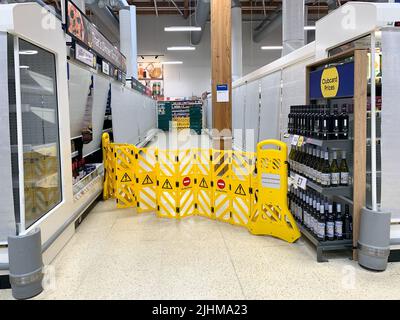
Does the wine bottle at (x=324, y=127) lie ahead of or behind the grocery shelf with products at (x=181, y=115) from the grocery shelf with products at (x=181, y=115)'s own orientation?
ahead

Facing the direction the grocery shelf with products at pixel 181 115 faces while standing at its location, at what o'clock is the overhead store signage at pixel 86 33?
The overhead store signage is roughly at 12 o'clock from the grocery shelf with products.

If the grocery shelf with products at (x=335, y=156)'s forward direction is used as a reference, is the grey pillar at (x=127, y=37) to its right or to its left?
on its right

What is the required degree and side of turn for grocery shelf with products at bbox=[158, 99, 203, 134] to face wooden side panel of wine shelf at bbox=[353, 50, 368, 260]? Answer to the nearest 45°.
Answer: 0° — it already faces it

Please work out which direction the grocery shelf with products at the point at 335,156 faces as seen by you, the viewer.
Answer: facing the viewer and to the left of the viewer

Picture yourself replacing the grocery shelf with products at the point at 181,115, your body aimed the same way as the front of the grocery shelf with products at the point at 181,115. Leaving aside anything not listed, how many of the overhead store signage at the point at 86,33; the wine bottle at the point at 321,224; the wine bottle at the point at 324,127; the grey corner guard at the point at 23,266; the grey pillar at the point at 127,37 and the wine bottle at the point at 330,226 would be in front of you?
6

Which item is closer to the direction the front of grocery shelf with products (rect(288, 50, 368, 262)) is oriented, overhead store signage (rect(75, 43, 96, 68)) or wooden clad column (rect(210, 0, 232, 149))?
the overhead store signage

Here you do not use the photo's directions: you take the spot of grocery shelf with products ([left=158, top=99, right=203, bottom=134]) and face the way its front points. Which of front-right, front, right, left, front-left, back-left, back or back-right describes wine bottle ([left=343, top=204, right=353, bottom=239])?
front

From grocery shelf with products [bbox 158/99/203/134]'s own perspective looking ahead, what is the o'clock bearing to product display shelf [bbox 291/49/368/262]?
The product display shelf is roughly at 12 o'clock from the grocery shelf with products.

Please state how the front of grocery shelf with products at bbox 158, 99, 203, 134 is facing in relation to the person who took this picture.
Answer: facing the viewer

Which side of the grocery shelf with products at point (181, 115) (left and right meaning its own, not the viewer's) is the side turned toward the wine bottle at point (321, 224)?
front

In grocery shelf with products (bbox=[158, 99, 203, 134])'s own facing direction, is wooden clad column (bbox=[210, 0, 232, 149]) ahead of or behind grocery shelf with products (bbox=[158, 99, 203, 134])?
ahead
